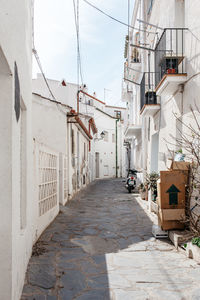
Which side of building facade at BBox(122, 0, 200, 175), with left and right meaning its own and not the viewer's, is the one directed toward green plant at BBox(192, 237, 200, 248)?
left

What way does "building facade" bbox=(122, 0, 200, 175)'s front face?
to the viewer's left
